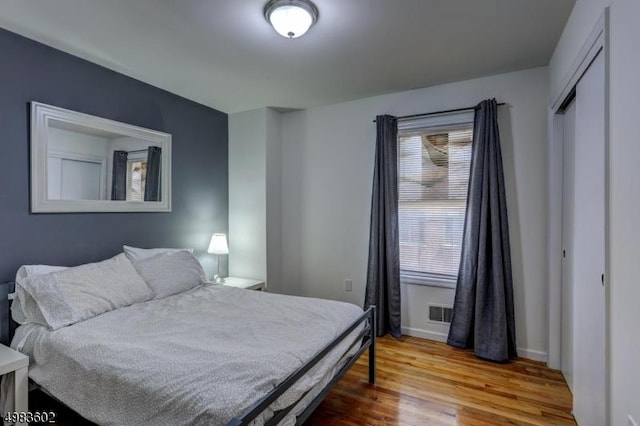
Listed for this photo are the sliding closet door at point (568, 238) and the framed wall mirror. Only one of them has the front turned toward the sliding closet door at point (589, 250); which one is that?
the framed wall mirror

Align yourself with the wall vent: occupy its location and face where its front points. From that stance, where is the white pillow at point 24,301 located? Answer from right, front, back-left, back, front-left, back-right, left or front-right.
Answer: front-right

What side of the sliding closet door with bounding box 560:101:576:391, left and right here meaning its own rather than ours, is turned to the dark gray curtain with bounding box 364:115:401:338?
front

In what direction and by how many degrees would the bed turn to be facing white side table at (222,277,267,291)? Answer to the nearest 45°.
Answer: approximately 135° to its left

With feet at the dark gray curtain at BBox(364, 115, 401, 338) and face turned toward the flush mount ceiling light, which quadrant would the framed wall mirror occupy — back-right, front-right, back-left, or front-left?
front-right

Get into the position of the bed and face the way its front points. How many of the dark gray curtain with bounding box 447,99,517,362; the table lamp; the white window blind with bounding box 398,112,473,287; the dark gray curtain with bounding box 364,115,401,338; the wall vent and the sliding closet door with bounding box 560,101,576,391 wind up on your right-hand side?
0

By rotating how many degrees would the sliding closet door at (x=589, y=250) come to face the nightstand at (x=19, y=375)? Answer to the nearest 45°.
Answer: approximately 45° to its left

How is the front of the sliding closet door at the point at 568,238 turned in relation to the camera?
facing to the left of the viewer

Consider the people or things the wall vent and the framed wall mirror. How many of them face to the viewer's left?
0

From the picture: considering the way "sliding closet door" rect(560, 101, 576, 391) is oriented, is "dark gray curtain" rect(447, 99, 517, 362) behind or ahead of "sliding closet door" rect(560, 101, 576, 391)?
ahead

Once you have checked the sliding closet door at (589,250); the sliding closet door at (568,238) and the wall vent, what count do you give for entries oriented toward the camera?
1

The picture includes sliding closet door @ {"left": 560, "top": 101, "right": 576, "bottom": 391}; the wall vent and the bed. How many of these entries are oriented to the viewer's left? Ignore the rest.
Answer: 1

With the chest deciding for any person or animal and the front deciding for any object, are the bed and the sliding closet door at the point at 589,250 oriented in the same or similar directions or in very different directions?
very different directions

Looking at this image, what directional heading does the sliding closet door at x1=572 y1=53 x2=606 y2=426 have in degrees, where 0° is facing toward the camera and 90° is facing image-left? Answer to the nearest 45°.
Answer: approximately 90°

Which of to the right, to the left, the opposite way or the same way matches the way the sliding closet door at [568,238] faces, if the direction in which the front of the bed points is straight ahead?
the opposite way

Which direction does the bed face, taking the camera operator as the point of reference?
facing the viewer and to the right of the viewer

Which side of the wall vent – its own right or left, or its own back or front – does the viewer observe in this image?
front

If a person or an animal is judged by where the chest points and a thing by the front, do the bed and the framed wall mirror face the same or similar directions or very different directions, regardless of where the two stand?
same or similar directions

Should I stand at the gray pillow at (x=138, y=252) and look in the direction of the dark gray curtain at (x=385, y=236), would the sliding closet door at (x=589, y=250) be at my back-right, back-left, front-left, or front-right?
front-right
